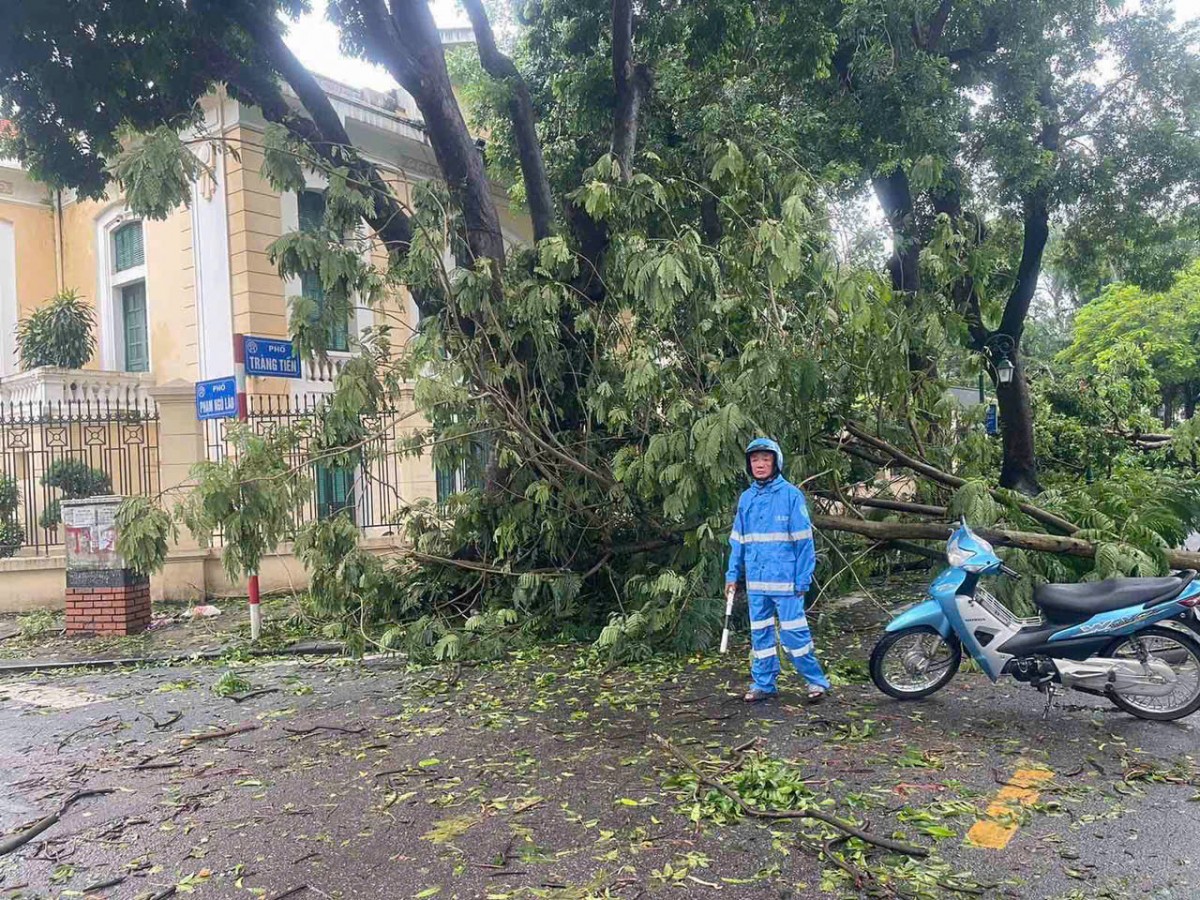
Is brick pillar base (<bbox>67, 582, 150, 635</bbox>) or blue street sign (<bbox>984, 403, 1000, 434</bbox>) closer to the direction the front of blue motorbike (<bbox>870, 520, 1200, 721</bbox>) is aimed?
the brick pillar base

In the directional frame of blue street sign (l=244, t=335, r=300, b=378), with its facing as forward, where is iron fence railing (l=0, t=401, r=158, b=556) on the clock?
The iron fence railing is roughly at 5 o'clock from the blue street sign.

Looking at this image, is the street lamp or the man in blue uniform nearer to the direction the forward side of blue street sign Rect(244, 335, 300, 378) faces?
the man in blue uniform

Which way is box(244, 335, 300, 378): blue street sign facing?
toward the camera

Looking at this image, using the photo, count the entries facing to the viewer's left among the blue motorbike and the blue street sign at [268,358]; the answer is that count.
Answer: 1

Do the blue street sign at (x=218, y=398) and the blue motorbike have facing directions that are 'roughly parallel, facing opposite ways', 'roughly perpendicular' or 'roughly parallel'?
roughly perpendicular

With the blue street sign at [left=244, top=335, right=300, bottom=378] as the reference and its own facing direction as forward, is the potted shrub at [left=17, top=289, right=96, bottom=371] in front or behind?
behind

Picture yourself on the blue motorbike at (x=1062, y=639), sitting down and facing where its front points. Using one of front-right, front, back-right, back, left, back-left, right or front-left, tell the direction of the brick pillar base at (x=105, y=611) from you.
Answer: front

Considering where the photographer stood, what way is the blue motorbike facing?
facing to the left of the viewer

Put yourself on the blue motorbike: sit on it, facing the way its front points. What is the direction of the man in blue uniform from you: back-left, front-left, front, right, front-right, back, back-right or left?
front

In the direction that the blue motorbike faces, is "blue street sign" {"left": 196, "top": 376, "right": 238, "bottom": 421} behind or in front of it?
in front

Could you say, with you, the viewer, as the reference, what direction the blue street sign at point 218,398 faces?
facing the viewer and to the left of the viewer

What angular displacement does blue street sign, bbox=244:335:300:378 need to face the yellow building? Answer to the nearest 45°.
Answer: approximately 180°
